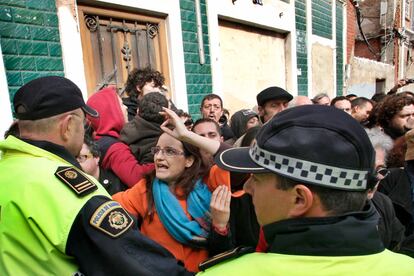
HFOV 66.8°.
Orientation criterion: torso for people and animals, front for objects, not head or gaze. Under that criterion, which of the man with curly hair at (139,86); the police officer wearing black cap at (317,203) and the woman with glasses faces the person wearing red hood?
the police officer wearing black cap

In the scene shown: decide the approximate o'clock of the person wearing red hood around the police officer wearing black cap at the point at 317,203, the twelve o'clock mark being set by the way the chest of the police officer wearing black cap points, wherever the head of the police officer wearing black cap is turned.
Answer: The person wearing red hood is roughly at 12 o'clock from the police officer wearing black cap.

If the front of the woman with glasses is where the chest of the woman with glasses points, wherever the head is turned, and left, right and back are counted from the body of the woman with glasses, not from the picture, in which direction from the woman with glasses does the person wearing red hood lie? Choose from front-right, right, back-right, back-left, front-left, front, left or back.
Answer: right

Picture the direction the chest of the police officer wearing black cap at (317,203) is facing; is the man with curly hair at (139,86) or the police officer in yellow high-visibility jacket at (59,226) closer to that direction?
the man with curly hair

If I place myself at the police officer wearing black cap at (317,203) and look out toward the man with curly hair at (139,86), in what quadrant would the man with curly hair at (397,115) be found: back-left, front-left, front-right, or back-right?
front-right

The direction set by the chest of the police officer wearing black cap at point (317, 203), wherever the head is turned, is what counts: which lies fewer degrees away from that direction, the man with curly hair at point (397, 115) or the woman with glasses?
the woman with glasses

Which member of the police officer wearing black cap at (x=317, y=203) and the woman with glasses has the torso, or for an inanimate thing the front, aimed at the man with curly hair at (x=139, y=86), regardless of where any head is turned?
the police officer wearing black cap

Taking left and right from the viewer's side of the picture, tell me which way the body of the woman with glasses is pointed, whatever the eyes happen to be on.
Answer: facing the viewer and to the left of the viewer

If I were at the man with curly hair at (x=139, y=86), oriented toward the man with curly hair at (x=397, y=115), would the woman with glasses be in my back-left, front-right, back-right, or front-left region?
front-right

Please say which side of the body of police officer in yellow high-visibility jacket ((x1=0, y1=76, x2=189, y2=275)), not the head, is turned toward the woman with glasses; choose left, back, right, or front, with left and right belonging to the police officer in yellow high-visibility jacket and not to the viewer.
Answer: front

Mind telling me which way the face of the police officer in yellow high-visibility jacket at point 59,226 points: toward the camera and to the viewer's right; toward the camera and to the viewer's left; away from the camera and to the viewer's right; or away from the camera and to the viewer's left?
away from the camera and to the viewer's right

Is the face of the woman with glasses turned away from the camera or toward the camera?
toward the camera

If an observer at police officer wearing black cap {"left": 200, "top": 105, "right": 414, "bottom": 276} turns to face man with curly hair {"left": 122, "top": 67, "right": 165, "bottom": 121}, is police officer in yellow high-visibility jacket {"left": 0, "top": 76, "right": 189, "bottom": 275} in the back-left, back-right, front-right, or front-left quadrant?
front-left

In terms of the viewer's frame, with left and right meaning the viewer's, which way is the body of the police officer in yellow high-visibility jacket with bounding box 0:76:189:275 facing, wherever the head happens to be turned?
facing away from the viewer and to the right of the viewer
